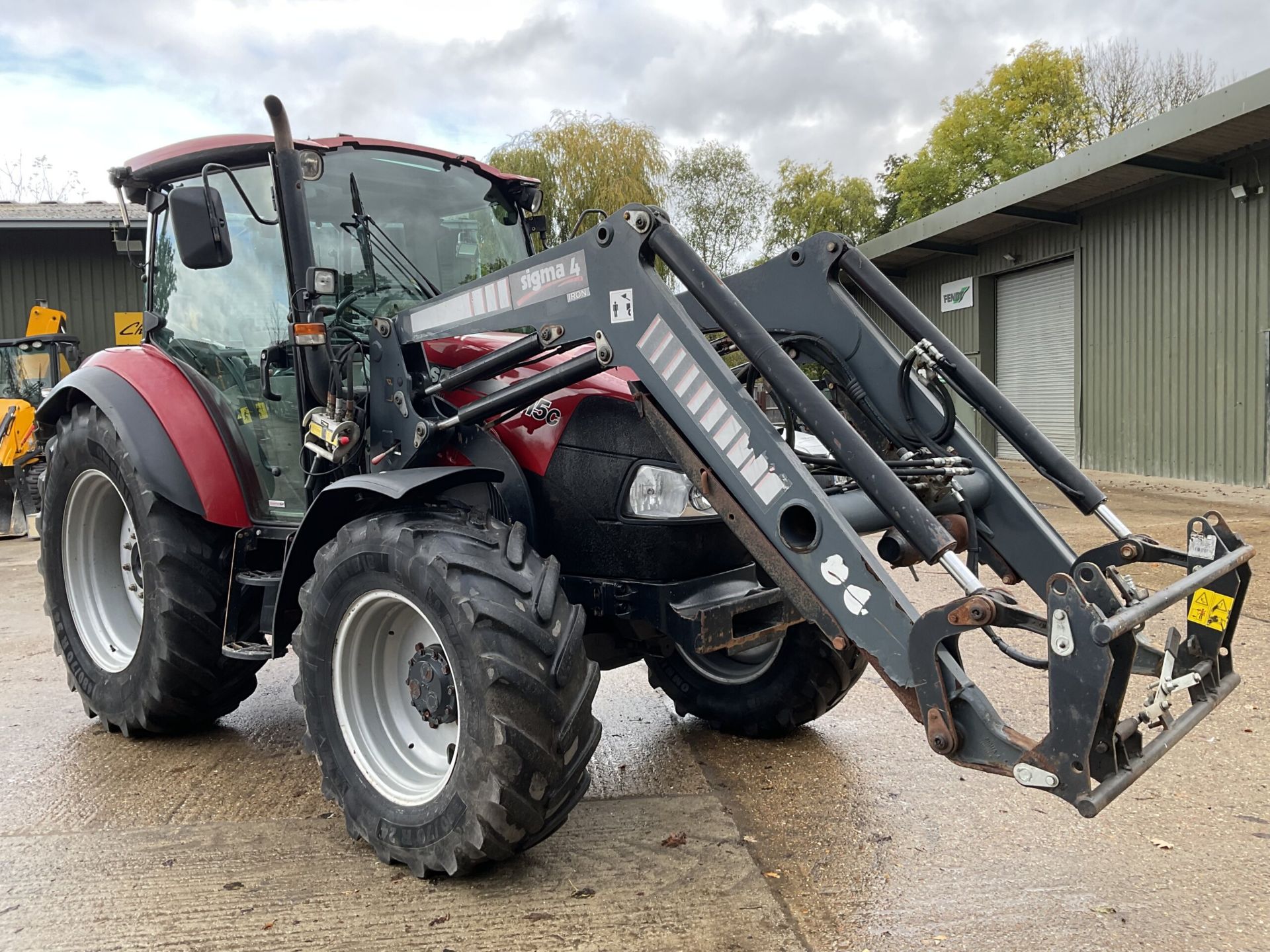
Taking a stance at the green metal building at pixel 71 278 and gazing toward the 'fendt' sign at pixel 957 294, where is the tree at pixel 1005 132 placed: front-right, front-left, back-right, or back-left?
front-left

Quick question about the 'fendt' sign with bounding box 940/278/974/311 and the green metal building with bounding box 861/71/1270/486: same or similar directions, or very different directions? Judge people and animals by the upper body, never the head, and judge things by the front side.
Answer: same or similar directions

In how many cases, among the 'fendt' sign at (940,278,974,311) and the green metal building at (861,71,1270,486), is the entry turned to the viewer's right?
0

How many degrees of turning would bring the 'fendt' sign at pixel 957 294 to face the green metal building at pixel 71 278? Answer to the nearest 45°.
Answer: approximately 45° to its right

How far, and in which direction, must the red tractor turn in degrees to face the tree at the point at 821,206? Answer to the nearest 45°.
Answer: approximately 135° to its left

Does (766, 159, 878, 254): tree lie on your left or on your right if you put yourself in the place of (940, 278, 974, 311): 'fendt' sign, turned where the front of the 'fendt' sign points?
on your right

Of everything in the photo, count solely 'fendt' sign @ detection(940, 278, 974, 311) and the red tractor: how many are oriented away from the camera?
0

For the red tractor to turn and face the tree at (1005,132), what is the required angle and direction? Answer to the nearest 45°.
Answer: approximately 135° to its left

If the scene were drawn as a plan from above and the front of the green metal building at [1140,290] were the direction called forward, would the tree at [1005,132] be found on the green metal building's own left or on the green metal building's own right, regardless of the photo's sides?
on the green metal building's own right

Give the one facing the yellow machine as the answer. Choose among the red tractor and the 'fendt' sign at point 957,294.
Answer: the 'fendt' sign

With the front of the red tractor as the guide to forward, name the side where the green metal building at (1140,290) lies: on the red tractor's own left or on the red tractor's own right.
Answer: on the red tractor's own left

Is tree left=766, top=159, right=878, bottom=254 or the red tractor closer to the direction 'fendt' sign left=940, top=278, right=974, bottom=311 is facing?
the red tractor

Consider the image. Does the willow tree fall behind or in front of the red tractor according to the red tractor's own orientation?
behind

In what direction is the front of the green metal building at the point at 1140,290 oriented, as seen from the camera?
facing the viewer and to the left of the viewer

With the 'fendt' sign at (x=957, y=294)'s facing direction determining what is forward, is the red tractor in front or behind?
in front

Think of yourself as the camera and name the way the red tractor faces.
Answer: facing the viewer and to the right of the viewer
